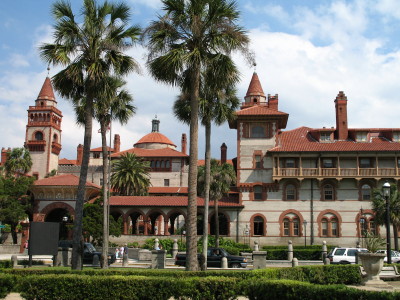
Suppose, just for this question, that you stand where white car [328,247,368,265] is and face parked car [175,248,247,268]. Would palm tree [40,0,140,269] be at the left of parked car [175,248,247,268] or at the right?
left

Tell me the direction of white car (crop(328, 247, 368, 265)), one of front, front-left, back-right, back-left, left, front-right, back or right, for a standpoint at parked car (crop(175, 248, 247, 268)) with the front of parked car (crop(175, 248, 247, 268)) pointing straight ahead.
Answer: front

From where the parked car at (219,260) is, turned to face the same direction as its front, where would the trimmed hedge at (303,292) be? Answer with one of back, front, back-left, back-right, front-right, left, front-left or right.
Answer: right

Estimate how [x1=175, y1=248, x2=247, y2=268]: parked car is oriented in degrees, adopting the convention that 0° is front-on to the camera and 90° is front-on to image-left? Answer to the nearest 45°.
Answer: approximately 270°

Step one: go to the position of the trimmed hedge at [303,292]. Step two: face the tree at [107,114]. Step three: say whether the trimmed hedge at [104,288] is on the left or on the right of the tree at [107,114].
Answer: left

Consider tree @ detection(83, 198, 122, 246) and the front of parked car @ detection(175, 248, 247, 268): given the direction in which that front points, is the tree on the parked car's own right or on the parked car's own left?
on the parked car's own left

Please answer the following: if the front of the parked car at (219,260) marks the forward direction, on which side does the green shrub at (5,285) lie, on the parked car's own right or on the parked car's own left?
on the parked car's own right

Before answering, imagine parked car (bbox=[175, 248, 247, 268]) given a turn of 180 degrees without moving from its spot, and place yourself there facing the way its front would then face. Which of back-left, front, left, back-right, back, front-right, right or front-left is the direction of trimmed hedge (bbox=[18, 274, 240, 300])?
left

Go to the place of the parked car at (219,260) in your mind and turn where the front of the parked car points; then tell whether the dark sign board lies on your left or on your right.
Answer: on your right

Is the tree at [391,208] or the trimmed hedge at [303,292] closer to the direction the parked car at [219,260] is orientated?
the tree
